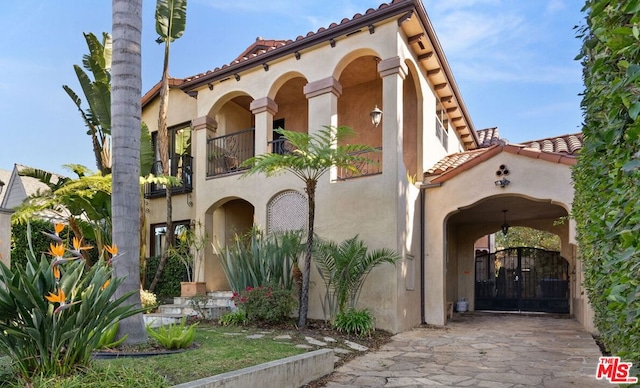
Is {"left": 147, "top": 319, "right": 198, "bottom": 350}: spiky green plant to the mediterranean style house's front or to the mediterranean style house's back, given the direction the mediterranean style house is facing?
to the front

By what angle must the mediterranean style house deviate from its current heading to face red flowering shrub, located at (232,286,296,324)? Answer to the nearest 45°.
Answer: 0° — it already faces it

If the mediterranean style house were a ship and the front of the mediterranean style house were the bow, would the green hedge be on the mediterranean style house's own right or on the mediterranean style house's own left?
on the mediterranean style house's own left

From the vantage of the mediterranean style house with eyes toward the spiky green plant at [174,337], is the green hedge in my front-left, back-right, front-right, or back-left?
front-left

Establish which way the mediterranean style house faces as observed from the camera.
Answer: facing the viewer and to the left of the viewer

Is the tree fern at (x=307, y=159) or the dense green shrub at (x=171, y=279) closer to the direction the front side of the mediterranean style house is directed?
the tree fern

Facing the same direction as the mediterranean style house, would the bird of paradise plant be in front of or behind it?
in front

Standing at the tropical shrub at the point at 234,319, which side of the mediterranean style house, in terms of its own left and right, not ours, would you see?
front

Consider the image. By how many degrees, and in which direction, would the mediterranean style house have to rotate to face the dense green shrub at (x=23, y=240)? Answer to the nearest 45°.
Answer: approximately 45° to its right

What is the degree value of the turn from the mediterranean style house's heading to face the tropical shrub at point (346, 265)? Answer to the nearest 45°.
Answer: approximately 45° to its left

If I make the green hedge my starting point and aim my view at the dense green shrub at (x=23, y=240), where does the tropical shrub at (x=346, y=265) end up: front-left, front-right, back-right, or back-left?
front-right

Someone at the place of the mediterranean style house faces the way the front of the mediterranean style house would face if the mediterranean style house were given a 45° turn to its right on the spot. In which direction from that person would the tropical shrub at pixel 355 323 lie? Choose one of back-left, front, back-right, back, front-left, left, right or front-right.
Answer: left
